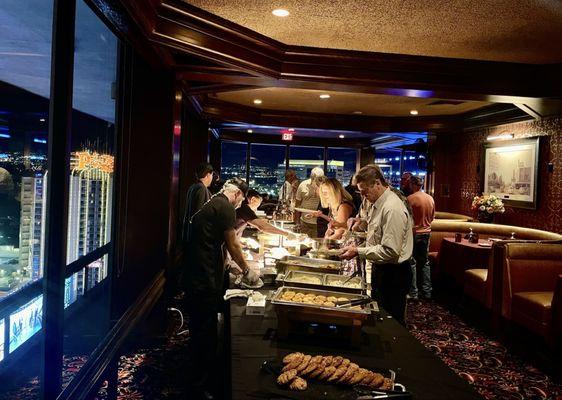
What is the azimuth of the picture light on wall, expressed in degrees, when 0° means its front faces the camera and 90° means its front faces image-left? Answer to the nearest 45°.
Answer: approximately 45°

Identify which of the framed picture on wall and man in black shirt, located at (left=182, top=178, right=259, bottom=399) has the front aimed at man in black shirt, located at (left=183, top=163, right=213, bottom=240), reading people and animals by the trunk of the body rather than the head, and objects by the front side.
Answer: the framed picture on wall

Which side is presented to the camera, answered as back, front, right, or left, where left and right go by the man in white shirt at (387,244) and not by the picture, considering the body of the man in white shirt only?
left

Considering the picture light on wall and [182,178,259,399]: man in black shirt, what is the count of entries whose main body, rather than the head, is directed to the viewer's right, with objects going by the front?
1

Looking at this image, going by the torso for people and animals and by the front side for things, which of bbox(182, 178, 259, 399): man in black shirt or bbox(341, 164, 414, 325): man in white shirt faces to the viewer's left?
the man in white shirt

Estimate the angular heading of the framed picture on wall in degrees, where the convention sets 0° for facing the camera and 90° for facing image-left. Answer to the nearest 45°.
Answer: approximately 45°

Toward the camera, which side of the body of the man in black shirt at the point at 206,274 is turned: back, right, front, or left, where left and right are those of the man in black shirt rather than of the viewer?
right
